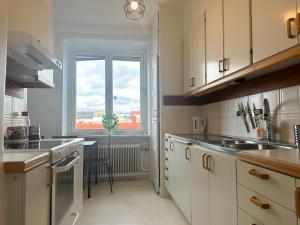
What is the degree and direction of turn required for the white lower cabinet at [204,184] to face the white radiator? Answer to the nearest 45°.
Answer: approximately 90° to its right

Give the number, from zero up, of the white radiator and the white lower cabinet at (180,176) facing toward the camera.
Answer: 1

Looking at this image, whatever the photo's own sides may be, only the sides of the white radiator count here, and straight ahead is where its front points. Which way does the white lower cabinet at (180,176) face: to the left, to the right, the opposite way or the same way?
to the right

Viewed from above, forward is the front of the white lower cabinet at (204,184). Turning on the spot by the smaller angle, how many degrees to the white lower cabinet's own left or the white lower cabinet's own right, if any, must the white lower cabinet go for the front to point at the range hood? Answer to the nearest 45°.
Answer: approximately 45° to the white lower cabinet's own right

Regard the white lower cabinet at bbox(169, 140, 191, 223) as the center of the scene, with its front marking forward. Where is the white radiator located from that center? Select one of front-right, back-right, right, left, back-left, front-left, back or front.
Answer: front-right

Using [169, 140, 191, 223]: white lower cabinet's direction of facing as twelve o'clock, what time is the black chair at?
The black chair is roughly at 1 o'clock from the white lower cabinet.

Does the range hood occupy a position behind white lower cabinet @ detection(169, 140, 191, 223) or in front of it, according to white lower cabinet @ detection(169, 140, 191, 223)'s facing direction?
in front

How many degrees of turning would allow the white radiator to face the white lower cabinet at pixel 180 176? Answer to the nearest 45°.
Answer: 0° — it already faces it

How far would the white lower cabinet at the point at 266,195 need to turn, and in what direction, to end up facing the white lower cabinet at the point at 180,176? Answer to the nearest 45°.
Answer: approximately 90° to its right

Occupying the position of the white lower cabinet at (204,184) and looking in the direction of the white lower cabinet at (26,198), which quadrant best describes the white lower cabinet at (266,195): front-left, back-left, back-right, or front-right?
front-left

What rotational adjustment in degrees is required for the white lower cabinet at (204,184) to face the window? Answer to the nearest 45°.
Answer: approximately 90° to its right

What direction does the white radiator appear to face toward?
toward the camera

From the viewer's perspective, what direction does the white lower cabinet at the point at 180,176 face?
to the viewer's left

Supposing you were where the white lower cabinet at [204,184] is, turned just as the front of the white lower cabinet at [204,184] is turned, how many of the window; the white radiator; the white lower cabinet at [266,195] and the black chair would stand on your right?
3

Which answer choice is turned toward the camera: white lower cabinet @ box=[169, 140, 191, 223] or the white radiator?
the white radiator

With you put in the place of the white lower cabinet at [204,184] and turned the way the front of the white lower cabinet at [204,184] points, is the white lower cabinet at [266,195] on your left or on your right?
on your left

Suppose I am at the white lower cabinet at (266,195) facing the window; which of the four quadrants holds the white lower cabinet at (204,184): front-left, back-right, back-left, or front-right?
front-right
